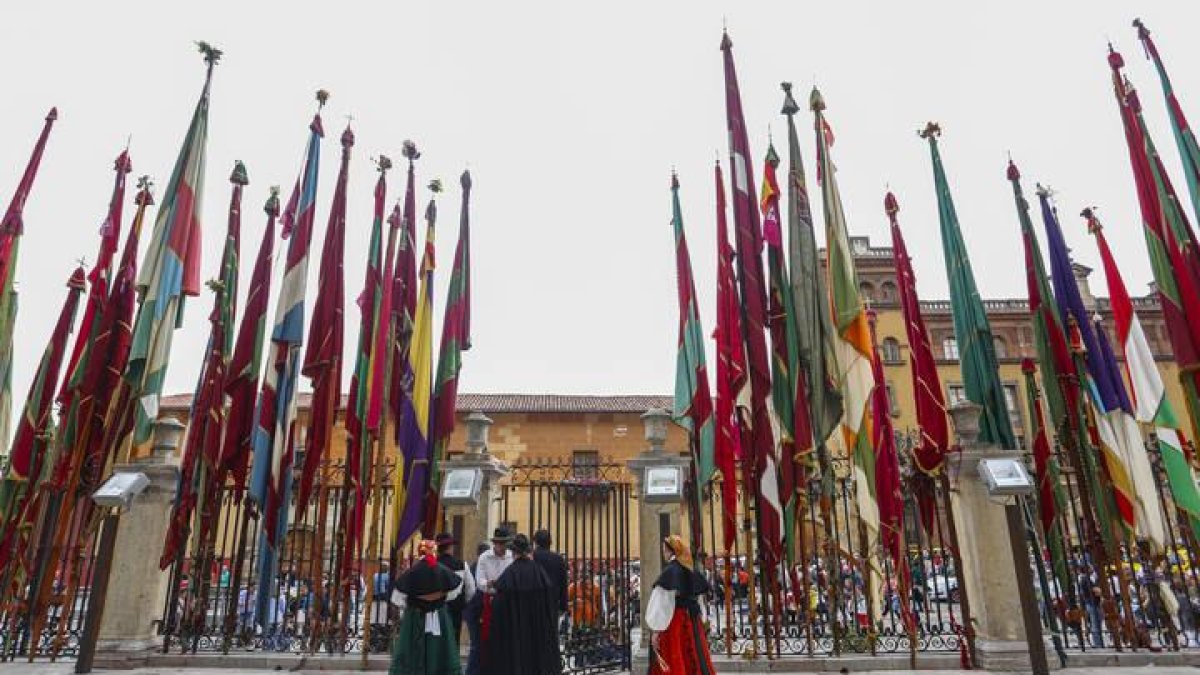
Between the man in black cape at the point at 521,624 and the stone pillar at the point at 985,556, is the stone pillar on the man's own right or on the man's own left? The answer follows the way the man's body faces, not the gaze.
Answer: on the man's own right

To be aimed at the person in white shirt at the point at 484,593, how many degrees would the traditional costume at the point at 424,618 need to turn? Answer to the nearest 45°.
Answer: approximately 45° to its right

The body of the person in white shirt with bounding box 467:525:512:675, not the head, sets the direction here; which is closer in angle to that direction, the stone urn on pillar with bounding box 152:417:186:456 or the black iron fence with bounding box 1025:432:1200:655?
the black iron fence

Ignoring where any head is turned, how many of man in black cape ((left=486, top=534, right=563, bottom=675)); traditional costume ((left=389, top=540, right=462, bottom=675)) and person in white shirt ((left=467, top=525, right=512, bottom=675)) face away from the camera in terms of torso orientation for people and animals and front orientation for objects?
2

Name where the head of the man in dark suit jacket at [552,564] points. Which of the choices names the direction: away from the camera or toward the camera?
away from the camera

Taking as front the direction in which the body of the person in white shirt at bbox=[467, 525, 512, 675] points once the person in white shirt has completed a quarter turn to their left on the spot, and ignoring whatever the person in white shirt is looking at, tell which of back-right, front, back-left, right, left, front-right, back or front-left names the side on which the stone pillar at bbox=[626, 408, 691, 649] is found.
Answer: front

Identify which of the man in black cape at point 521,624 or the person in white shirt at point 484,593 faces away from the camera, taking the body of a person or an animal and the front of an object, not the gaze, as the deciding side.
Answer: the man in black cape

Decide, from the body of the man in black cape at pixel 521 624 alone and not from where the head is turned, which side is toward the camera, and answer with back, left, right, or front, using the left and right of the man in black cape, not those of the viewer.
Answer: back

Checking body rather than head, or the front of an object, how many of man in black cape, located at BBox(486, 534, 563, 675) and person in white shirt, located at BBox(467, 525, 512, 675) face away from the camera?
1
